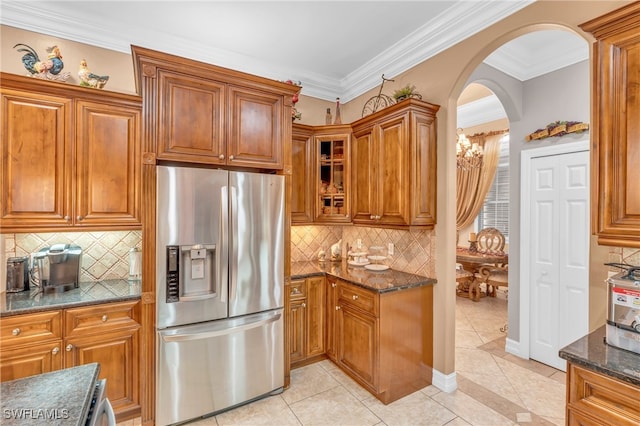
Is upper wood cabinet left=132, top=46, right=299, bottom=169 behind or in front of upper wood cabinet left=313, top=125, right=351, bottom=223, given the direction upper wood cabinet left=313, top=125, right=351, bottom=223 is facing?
in front

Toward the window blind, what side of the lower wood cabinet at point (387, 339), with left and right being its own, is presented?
back

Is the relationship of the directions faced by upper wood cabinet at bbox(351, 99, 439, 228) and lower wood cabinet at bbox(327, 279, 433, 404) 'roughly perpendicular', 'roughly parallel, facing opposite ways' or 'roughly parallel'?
roughly parallel

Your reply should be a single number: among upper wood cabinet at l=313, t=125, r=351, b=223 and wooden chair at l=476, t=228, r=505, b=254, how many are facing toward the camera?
2

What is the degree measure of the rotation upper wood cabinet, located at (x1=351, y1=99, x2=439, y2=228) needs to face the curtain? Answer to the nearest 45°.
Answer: approximately 180°

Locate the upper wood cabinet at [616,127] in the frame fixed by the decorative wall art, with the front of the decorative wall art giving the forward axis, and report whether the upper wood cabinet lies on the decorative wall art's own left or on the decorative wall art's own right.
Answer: on the decorative wall art's own left

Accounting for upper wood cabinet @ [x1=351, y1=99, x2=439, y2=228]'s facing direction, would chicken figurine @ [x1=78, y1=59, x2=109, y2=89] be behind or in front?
in front

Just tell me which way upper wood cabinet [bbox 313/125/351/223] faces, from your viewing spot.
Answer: facing the viewer

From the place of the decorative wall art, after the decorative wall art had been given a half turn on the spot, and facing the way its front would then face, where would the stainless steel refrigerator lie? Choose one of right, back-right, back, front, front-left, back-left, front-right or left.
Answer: back

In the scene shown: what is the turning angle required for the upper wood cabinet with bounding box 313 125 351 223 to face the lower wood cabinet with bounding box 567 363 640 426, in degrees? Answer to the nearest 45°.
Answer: approximately 45° to its left

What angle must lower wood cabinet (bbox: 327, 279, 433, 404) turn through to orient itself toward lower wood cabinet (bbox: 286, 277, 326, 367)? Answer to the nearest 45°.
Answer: approximately 45° to its right

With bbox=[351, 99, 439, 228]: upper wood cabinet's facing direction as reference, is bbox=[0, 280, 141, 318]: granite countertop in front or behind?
in front

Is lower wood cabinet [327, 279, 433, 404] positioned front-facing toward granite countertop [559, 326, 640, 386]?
no

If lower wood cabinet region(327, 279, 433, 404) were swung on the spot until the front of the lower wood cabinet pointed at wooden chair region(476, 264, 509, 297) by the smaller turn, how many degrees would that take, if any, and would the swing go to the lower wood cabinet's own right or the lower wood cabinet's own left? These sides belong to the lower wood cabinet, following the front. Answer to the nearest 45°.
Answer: approximately 180°

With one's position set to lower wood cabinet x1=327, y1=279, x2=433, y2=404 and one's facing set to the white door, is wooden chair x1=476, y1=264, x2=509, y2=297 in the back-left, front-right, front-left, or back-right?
front-left

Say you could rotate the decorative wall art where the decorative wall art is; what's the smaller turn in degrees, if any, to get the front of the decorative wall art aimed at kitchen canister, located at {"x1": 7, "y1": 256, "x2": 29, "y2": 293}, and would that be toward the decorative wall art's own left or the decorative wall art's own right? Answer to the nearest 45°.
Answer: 0° — it already faces it

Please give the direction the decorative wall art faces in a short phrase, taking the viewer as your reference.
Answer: facing the viewer and to the left of the viewer

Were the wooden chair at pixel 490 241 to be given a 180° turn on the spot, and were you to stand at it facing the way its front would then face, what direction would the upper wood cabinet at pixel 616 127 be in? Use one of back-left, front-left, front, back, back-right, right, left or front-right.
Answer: back
